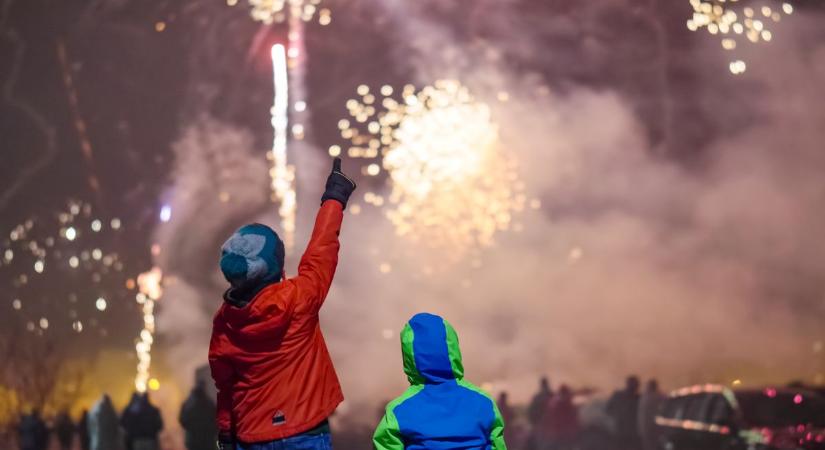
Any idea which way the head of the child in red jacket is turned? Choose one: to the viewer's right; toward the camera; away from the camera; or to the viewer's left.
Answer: away from the camera

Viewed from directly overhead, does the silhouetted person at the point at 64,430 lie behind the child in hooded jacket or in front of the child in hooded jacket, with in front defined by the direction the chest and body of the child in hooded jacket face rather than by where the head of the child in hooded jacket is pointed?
in front

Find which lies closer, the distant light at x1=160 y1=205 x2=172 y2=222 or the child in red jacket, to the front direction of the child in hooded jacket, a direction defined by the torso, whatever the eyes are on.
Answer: the distant light

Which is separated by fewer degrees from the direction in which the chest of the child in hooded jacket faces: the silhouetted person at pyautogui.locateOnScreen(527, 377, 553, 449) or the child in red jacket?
the silhouetted person

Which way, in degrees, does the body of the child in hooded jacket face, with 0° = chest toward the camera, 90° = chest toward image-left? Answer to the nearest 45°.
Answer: approximately 180°

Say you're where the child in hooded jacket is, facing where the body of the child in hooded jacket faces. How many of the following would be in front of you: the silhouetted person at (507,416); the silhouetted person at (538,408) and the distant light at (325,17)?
3

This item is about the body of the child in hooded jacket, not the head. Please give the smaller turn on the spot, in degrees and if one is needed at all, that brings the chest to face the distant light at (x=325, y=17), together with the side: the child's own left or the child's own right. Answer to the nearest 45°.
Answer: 0° — they already face it

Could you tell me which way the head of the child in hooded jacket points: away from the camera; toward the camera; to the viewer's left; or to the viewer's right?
away from the camera

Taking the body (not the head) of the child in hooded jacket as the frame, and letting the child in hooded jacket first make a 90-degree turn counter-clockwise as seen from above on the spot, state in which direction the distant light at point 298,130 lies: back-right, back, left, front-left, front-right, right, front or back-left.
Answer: right

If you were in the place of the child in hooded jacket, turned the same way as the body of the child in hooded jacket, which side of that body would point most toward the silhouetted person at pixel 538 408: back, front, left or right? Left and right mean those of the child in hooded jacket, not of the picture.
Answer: front

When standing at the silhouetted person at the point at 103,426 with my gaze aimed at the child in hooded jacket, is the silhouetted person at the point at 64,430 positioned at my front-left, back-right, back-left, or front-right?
back-right

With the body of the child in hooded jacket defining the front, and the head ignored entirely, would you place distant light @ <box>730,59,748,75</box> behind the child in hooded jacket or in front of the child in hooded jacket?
in front

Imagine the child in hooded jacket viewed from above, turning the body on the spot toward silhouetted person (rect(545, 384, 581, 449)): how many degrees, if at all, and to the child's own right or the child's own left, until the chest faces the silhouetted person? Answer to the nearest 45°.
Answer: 0° — they already face them

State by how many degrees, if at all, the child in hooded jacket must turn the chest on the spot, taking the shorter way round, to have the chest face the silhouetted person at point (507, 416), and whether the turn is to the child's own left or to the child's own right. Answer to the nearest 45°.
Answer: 0° — they already face them
